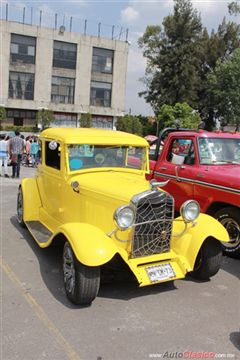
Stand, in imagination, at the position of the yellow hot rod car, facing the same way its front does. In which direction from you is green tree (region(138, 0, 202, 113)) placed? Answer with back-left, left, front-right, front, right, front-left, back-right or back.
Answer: back-left

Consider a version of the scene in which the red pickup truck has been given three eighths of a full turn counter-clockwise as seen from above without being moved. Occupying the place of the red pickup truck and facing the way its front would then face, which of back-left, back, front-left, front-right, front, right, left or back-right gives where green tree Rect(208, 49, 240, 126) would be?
front

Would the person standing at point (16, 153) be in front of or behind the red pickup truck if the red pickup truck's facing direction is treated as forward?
behind

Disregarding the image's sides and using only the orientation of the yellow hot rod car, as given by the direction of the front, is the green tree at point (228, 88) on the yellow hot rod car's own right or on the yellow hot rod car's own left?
on the yellow hot rod car's own left

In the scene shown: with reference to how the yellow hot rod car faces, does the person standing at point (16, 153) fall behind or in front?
behind

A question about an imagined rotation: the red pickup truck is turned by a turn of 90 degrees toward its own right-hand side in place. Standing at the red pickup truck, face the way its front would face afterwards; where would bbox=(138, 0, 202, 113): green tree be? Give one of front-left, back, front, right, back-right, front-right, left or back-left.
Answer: back-right

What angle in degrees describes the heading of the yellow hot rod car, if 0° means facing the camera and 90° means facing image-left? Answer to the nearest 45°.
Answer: approximately 315°
